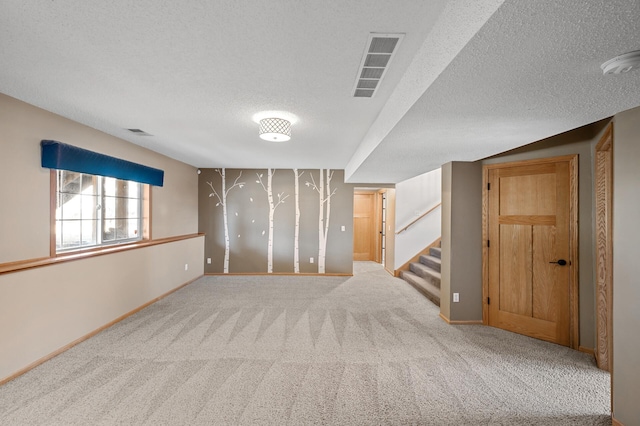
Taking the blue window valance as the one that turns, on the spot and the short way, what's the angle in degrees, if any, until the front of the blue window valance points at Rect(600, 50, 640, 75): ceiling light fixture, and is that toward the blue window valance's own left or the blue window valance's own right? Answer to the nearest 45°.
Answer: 0° — it already faces it

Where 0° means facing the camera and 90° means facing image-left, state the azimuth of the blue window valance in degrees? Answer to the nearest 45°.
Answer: approximately 315°

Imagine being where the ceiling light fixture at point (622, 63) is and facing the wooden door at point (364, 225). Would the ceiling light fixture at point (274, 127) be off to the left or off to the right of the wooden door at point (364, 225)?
left

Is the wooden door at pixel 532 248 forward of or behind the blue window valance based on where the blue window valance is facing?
forward
